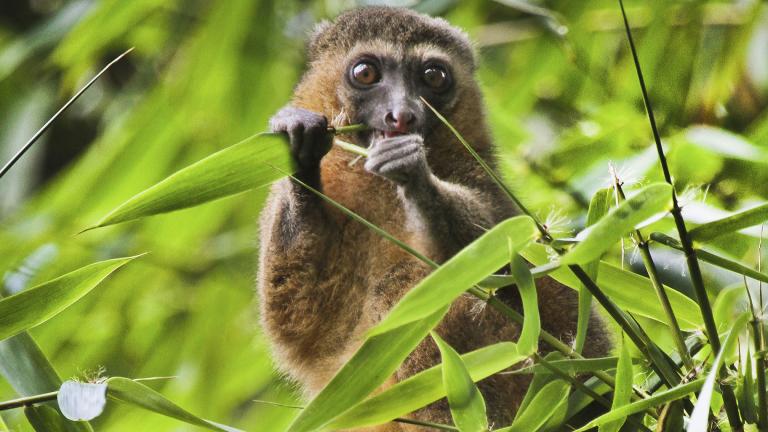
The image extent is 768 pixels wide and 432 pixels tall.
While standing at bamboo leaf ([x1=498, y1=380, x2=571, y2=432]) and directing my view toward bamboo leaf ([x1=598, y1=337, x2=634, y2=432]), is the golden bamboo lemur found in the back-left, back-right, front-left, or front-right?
back-left

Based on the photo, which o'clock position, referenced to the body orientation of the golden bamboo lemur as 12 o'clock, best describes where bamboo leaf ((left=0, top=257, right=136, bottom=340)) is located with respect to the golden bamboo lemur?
The bamboo leaf is roughly at 3 o'clock from the golden bamboo lemur.

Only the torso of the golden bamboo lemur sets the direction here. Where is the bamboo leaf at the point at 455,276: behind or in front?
in front

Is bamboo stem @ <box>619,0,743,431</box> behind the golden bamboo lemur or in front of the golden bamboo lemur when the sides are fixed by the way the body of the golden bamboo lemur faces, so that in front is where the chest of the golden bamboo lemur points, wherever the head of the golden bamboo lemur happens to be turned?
in front

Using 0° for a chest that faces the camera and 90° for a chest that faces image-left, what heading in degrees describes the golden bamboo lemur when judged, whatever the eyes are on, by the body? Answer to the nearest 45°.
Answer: approximately 0°

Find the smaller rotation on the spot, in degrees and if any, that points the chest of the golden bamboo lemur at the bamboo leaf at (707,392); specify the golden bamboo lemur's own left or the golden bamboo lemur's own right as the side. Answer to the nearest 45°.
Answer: approximately 45° to the golden bamboo lemur's own left

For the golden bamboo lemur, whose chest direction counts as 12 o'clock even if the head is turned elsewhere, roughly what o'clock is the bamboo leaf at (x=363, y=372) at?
The bamboo leaf is roughly at 12 o'clock from the golden bamboo lemur.
